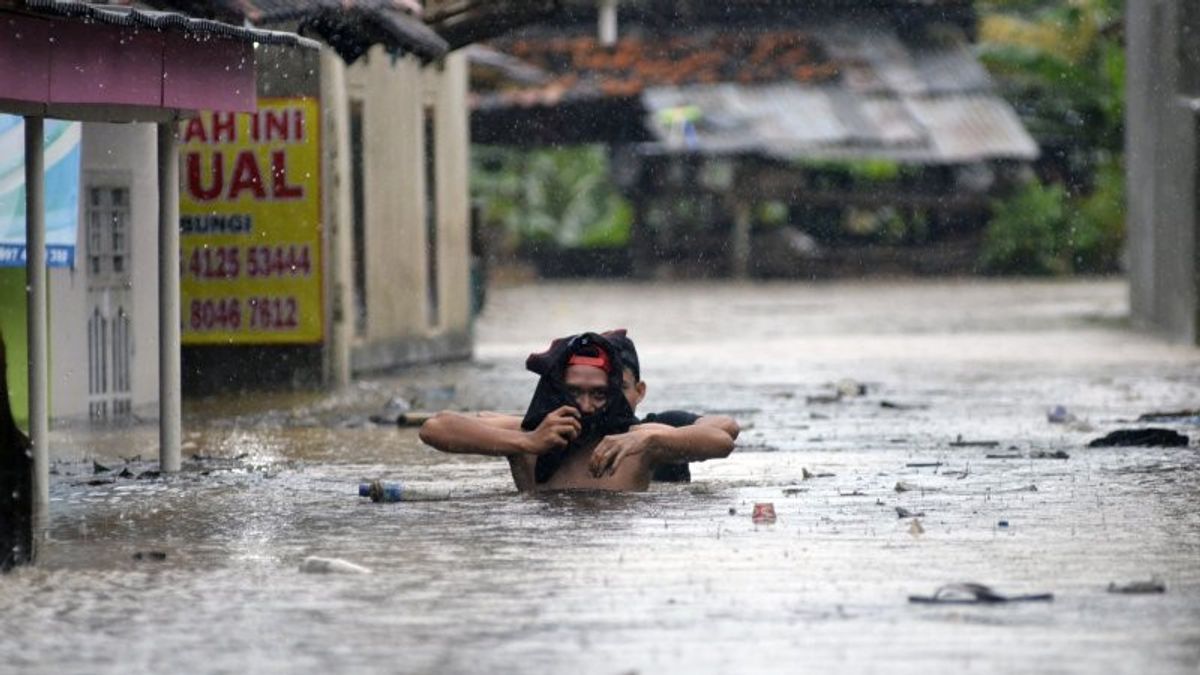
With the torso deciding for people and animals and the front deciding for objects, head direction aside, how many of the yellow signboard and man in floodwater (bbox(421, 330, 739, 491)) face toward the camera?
2

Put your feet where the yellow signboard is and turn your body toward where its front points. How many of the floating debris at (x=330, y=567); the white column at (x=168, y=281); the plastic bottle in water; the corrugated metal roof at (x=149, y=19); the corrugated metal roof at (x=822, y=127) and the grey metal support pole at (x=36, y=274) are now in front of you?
5

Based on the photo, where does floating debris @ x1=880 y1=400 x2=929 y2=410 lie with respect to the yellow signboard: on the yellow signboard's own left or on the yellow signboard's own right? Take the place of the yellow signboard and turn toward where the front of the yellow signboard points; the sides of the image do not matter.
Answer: on the yellow signboard's own left

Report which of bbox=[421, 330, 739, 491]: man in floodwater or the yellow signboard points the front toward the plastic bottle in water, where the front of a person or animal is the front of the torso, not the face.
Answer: the yellow signboard

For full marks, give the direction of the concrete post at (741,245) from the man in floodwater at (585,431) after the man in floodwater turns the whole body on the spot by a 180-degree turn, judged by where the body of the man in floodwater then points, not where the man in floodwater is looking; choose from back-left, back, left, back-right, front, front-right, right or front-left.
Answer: front

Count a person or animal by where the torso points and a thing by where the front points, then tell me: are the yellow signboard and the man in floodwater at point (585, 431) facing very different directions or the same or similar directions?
same or similar directions

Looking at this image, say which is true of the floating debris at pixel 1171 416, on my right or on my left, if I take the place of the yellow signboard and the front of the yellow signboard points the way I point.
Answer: on my left

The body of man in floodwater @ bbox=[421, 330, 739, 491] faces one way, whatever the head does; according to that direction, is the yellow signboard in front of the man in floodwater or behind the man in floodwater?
behind

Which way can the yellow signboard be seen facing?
toward the camera

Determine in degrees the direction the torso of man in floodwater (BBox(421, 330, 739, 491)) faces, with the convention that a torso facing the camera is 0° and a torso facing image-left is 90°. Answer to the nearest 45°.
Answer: approximately 0°
